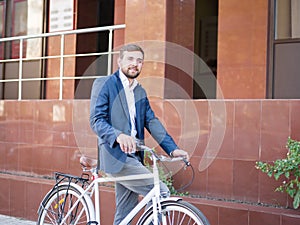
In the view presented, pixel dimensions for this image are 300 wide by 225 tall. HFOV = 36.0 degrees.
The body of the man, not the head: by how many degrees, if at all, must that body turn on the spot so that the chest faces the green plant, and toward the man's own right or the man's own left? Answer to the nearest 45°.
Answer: approximately 135° to the man's own left

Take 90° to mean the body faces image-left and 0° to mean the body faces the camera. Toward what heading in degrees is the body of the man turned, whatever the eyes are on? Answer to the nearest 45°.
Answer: approximately 315°

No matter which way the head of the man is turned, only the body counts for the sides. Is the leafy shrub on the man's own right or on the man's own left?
on the man's own left
